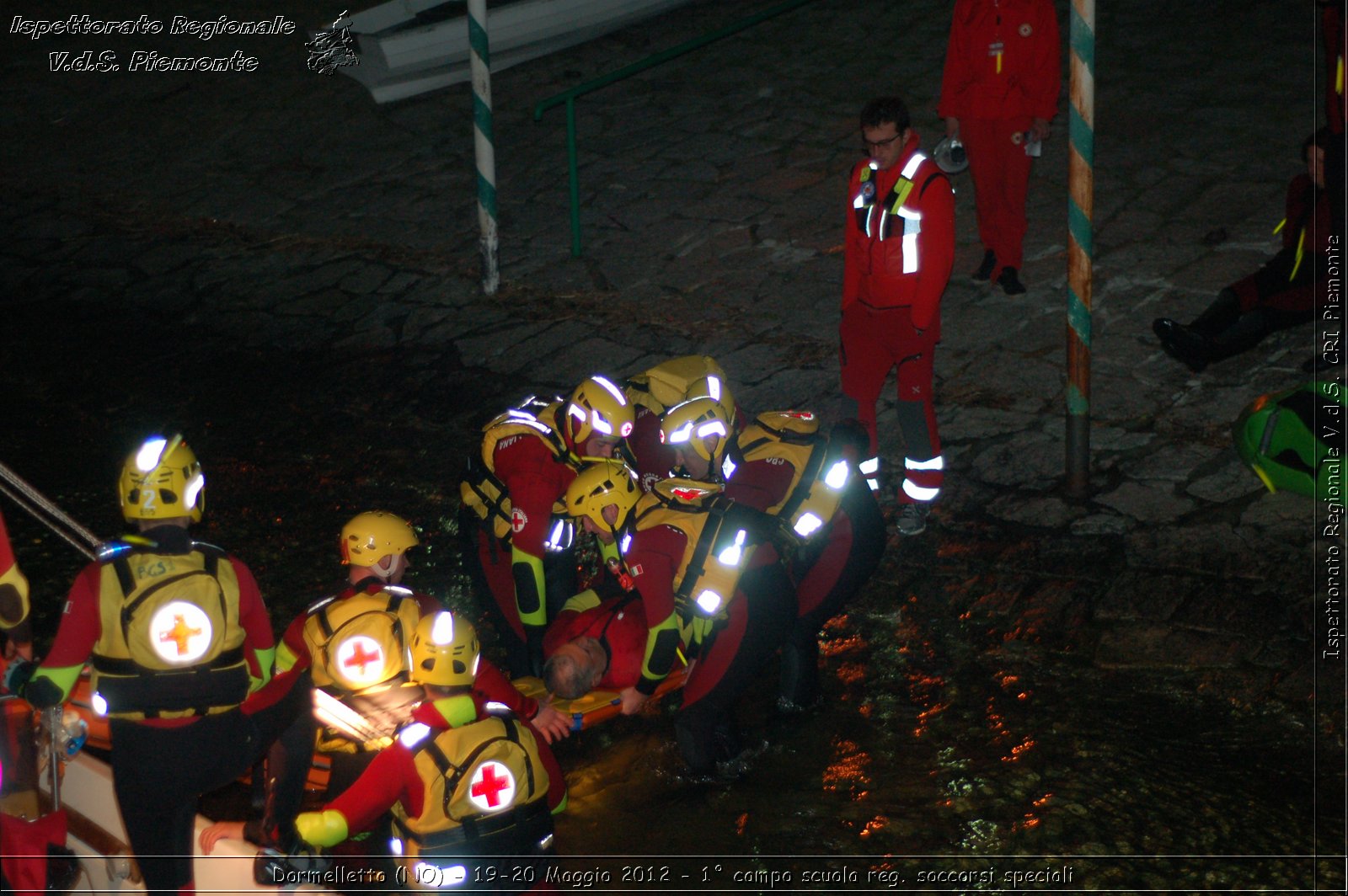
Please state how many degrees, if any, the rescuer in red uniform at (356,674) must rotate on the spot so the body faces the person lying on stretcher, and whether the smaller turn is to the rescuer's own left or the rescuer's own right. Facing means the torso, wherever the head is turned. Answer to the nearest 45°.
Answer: approximately 45° to the rescuer's own right

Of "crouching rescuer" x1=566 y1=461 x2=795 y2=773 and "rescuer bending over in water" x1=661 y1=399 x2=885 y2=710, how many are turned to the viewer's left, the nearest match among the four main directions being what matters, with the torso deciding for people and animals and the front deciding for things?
2

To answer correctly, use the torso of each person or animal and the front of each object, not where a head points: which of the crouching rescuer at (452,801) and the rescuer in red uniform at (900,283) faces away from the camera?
the crouching rescuer

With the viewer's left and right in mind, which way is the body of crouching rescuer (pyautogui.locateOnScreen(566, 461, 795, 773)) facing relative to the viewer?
facing to the left of the viewer

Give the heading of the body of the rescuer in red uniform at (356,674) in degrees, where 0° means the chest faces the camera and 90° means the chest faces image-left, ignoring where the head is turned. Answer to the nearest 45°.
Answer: approximately 180°

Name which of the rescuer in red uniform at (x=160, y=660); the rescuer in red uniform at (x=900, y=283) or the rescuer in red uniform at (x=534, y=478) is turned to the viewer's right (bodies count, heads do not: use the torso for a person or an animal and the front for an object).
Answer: the rescuer in red uniform at (x=534, y=478)

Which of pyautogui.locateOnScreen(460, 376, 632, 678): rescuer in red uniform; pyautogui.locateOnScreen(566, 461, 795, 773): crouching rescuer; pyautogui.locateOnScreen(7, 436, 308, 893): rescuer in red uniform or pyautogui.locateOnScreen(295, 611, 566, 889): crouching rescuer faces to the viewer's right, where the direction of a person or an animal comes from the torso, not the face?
pyautogui.locateOnScreen(460, 376, 632, 678): rescuer in red uniform

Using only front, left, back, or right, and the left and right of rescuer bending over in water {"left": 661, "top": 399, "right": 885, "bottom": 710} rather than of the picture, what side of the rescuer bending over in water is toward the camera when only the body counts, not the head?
left

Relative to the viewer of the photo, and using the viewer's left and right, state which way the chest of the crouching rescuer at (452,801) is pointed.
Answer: facing away from the viewer

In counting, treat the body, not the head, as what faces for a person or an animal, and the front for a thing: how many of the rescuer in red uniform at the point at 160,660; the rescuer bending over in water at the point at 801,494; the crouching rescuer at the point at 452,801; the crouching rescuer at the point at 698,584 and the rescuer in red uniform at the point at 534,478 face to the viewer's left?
2

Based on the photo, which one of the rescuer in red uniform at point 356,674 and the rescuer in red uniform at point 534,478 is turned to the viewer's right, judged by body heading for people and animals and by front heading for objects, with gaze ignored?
the rescuer in red uniform at point 534,478

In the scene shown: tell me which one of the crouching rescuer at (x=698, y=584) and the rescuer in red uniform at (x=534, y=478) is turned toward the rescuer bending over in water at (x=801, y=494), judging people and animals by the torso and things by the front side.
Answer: the rescuer in red uniform

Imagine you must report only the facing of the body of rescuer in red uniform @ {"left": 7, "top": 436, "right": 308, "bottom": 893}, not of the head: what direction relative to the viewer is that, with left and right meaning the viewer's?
facing away from the viewer
